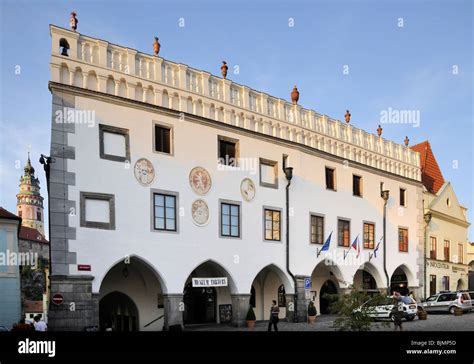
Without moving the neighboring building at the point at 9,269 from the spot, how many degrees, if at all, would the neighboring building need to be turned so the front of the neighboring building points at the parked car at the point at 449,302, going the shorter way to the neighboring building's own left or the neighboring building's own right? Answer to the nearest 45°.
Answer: approximately 45° to the neighboring building's own left

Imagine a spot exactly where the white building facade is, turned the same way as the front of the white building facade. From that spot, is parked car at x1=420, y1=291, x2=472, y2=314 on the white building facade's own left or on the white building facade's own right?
on the white building facade's own left

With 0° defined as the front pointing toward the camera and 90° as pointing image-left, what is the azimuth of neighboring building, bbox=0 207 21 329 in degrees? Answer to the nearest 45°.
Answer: approximately 315°

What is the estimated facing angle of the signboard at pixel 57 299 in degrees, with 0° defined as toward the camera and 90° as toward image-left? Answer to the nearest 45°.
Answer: approximately 0°

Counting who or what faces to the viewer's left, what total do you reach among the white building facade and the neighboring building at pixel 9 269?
0

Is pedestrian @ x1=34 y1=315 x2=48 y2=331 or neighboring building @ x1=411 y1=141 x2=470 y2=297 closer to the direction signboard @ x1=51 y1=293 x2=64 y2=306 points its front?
the pedestrian

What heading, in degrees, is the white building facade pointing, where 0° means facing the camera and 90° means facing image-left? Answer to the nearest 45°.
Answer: approximately 315°
